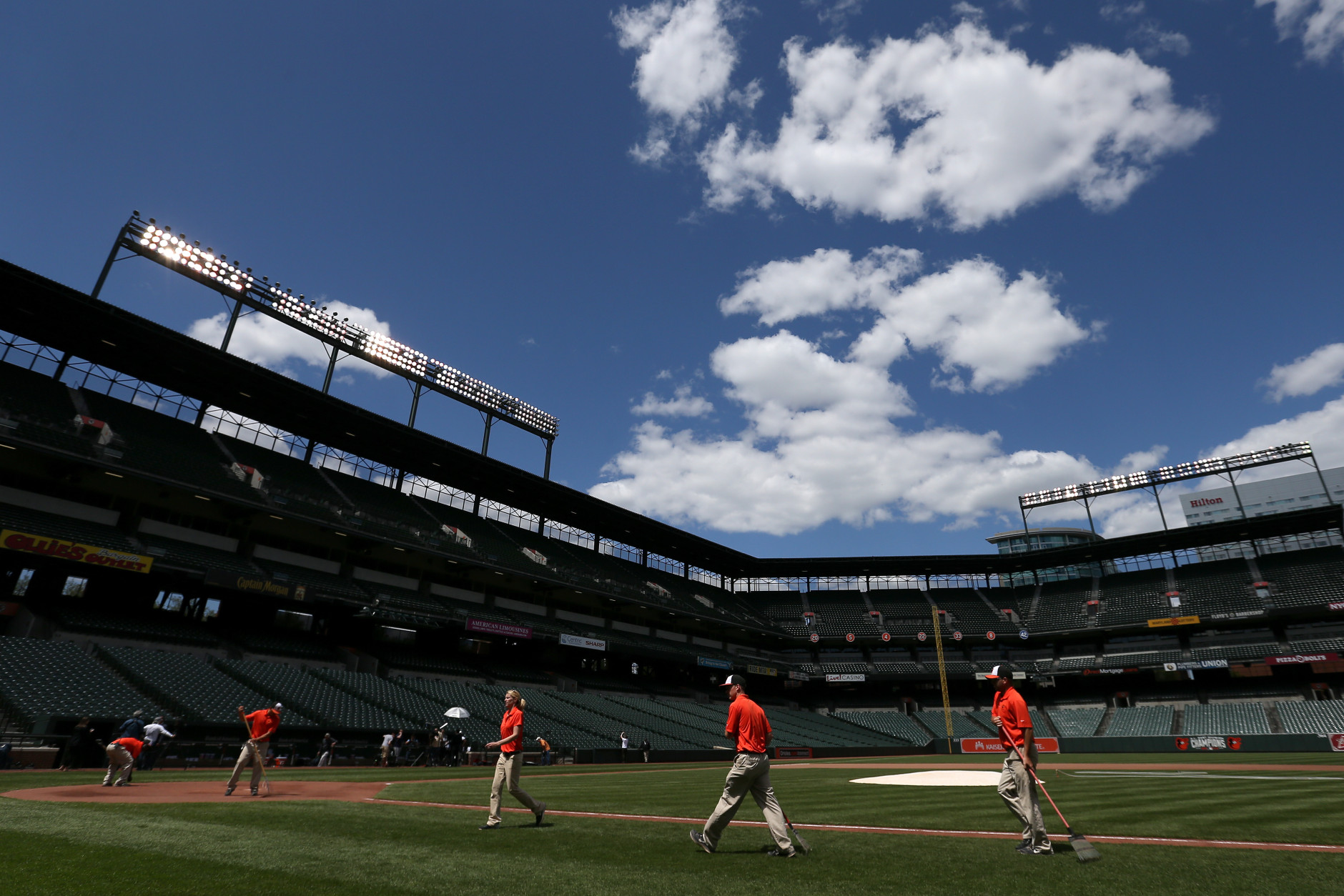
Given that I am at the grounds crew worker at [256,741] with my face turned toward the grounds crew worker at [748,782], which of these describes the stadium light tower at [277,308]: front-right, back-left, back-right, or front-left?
back-left

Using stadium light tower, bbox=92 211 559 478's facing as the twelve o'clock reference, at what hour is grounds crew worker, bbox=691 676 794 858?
The grounds crew worker is roughly at 1 o'clock from the stadium light tower.

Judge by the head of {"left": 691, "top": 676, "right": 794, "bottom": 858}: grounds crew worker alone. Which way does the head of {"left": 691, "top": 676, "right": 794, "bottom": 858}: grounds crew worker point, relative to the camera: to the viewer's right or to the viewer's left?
to the viewer's left

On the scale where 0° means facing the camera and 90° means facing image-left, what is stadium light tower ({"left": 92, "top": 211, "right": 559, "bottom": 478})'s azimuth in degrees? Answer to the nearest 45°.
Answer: approximately 315°

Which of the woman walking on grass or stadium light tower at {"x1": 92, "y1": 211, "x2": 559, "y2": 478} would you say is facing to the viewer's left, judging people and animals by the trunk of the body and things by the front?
the woman walking on grass

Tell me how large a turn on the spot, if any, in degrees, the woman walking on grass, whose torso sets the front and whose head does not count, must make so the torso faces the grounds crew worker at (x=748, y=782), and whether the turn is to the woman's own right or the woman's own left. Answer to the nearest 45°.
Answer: approximately 135° to the woman's own left

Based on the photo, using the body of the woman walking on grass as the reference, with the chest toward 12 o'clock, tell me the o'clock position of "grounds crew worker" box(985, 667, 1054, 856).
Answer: The grounds crew worker is roughly at 7 o'clock from the woman walking on grass.

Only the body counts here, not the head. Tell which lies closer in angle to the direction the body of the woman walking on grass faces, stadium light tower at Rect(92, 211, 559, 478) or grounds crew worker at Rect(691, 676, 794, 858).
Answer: the stadium light tower

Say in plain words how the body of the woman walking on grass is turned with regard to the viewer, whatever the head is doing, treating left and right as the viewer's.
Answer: facing to the left of the viewer
